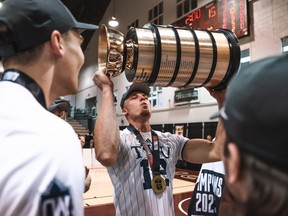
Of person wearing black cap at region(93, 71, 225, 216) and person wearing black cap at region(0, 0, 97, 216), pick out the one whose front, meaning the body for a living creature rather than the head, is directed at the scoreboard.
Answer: person wearing black cap at region(0, 0, 97, 216)

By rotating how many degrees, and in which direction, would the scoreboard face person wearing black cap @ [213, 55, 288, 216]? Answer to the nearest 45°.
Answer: approximately 45° to its left

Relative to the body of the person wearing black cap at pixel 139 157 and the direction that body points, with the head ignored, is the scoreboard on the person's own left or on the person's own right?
on the person's own left

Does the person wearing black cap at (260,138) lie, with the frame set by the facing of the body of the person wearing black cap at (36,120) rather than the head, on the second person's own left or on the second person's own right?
on the second person's own right

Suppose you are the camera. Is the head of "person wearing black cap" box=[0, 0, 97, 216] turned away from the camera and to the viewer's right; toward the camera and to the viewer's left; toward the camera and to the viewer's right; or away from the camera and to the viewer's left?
away from the camera and to the viewer's right

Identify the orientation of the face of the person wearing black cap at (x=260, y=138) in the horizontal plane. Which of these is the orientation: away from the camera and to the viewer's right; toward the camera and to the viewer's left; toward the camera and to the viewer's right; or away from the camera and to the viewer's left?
away from the camera and to the viewer's left

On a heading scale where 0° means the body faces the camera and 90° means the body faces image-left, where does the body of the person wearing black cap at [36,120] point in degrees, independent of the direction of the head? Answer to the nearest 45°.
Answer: approximately 225°
